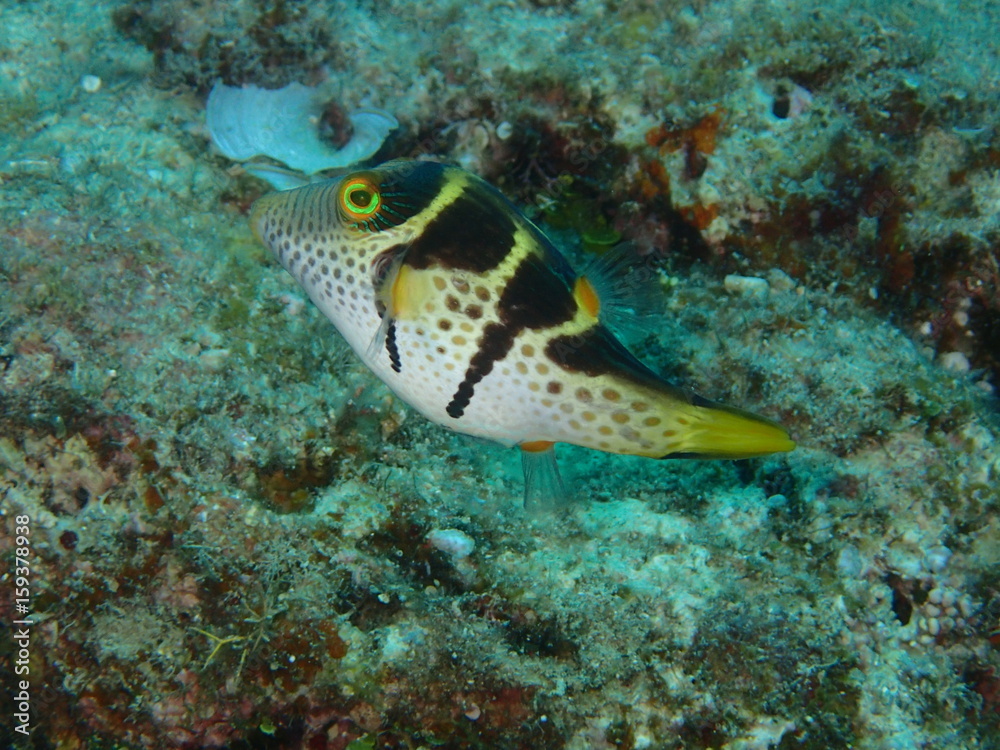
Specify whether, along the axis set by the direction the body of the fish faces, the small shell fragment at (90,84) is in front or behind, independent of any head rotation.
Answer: in front

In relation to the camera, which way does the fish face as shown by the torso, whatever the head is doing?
to the viewer's left
